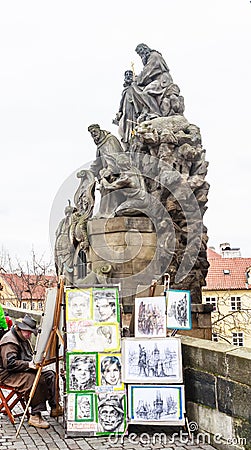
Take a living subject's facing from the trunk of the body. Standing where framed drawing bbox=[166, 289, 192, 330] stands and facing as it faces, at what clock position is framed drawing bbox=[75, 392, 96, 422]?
framed drawing bbox=[75, 392, 96, 422] is roughly at 3 o'clock from framed drawing bbox=[166, 289, 192, 330].

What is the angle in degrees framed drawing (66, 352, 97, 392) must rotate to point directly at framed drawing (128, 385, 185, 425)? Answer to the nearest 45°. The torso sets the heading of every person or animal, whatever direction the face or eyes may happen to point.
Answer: approximately 90° to its left

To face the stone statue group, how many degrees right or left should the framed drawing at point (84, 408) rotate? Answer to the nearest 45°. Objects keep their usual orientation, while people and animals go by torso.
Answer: approximately 180°

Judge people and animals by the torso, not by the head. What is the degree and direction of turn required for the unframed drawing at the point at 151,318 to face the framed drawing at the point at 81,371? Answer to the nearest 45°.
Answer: approximately 90° to its right

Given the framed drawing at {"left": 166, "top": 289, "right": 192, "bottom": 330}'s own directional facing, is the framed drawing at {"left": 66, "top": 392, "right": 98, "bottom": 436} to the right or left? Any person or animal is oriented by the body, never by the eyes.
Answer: on its right

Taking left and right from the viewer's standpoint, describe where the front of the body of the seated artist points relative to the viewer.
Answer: facing to the right of the viewer

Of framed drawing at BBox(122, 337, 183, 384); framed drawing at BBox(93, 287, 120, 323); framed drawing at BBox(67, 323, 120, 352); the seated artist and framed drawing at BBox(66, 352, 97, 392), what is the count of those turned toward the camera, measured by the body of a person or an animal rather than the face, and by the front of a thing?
4

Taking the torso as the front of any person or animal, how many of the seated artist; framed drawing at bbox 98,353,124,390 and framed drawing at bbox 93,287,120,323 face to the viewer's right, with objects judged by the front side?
1

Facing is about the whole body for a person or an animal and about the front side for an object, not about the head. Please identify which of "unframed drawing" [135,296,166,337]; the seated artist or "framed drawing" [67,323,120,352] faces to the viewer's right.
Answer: the seated artist
